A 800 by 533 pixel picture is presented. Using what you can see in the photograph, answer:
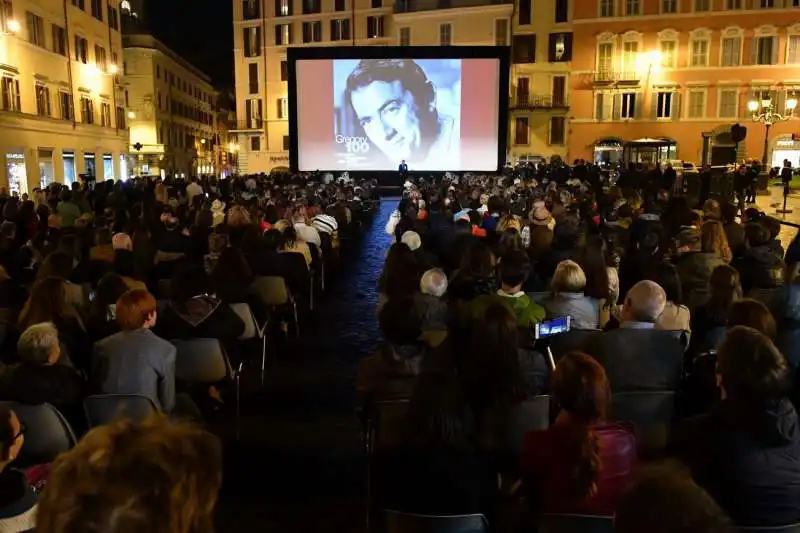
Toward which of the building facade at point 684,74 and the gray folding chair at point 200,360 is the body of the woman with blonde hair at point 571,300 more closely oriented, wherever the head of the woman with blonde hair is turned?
the building facade

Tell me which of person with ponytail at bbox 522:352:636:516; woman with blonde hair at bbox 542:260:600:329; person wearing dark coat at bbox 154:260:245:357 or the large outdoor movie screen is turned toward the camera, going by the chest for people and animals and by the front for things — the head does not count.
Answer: the large outdoor movie screen

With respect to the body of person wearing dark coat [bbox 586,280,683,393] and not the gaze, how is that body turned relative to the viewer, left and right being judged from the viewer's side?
facing away from the viewer

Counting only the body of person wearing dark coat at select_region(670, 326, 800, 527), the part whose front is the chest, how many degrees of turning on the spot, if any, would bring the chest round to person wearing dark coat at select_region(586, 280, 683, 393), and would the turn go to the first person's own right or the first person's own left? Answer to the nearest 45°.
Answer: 0° — they already face them

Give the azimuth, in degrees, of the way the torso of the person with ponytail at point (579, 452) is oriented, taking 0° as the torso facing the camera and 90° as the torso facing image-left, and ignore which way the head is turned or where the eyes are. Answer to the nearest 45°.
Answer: approximately 180°

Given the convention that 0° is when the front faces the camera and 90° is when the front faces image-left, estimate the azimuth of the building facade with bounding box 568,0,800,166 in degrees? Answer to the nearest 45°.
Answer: approximately 0°

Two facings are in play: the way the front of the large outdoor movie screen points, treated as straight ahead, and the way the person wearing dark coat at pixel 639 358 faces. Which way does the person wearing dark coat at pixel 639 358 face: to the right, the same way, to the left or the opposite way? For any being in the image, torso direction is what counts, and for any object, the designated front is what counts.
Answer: the opposite way

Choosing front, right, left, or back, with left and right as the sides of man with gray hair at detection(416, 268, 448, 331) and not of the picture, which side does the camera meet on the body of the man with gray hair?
back

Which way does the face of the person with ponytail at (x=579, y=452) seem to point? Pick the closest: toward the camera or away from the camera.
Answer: away from the camera

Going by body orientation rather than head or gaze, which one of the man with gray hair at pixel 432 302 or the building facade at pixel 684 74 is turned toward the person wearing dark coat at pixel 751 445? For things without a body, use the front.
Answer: the building facade

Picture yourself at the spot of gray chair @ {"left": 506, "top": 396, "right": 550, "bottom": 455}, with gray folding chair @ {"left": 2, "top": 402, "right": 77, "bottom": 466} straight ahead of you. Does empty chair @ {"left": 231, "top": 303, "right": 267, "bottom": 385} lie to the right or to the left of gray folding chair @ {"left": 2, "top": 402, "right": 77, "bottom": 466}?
right

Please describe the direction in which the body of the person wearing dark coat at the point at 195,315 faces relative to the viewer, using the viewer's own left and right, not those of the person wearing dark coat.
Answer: facing away from the viewer
